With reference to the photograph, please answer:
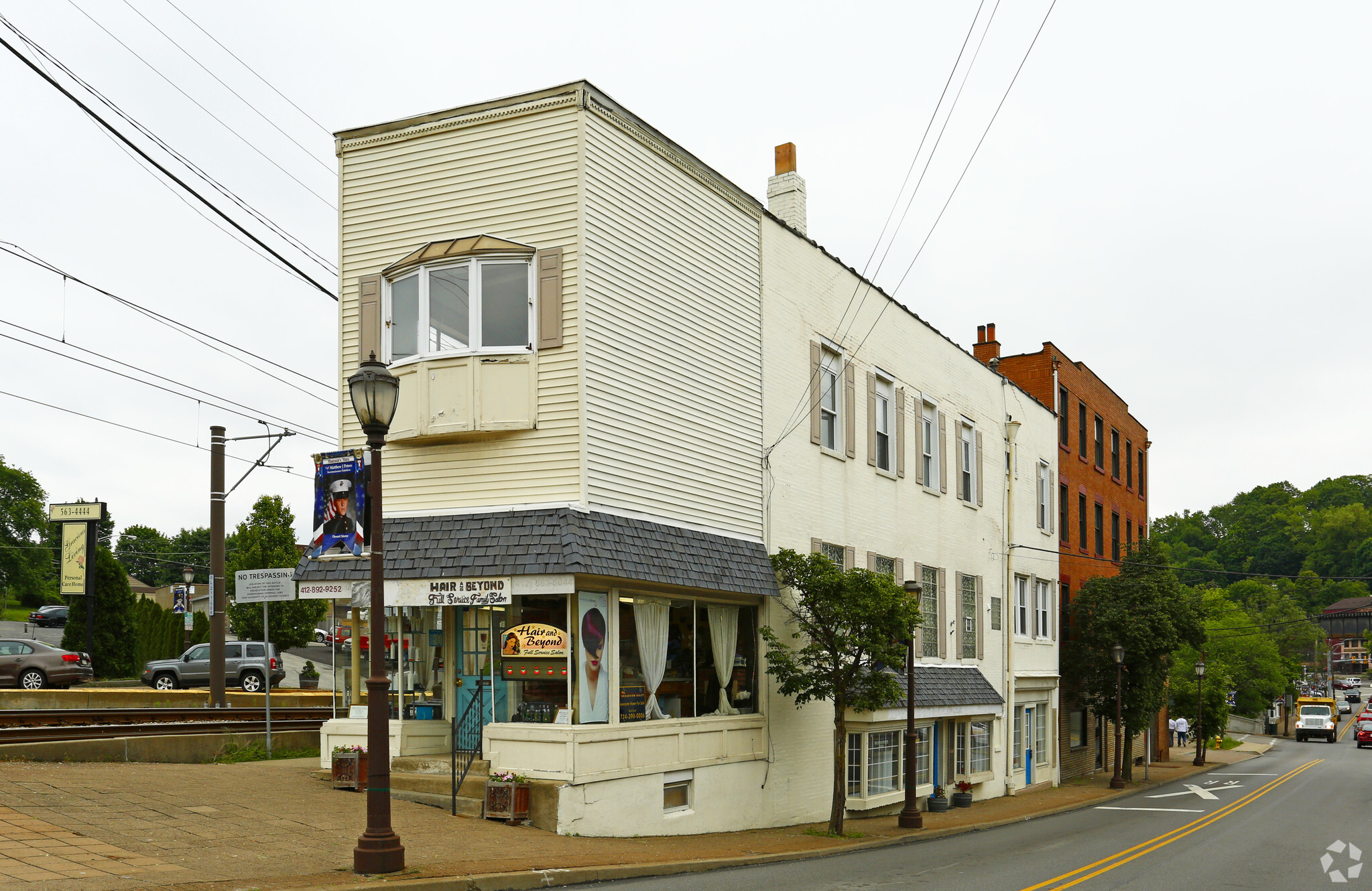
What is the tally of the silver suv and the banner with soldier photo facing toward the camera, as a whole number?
1

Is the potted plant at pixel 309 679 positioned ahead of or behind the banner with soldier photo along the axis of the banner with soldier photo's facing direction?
behind

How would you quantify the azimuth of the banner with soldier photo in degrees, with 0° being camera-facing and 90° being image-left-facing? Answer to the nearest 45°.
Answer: approximately 0°

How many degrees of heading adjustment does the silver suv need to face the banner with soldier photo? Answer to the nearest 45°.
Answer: approximately 90° to its left

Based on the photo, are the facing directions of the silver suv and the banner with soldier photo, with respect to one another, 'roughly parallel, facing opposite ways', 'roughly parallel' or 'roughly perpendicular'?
roughly perpendicular

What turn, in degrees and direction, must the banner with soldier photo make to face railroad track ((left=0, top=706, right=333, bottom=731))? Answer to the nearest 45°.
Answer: approximately 180°
